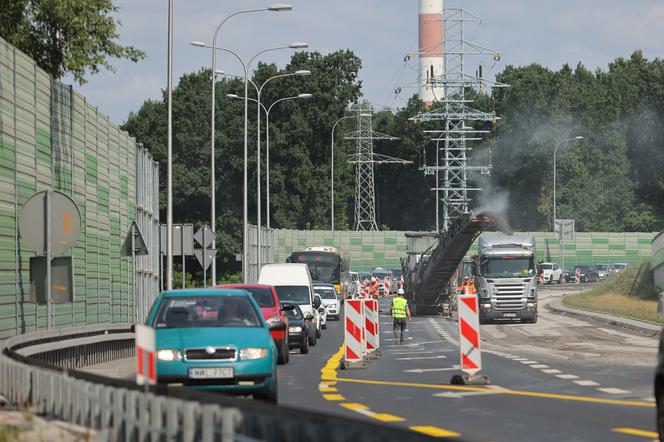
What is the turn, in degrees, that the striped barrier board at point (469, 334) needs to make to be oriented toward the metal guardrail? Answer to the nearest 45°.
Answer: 0° — it already faces it

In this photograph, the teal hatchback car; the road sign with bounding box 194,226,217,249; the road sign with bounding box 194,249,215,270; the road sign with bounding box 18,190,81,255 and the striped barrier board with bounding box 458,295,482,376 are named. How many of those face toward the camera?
2

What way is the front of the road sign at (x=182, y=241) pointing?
away from the camera

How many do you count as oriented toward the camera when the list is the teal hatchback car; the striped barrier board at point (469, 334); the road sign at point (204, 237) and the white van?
3

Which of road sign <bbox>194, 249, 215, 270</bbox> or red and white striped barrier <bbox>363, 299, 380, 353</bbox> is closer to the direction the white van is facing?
the red and white striped barrier

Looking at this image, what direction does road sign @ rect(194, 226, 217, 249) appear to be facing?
away from the camera

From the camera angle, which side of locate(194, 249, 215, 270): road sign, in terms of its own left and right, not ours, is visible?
back

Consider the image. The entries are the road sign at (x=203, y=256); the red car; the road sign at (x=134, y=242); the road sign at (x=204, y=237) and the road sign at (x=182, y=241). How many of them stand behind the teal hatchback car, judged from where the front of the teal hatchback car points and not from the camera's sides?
5

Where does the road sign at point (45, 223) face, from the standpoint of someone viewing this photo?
facing away from the viewer

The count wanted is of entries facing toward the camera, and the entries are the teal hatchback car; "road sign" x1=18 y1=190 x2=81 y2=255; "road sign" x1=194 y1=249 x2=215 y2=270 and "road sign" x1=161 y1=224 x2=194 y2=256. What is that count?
1

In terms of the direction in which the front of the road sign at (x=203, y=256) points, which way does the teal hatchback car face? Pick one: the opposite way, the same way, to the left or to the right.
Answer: the opposite way

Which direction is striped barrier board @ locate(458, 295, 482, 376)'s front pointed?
toward the camera
